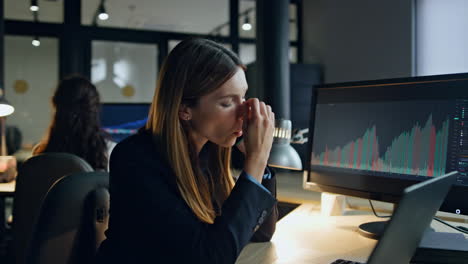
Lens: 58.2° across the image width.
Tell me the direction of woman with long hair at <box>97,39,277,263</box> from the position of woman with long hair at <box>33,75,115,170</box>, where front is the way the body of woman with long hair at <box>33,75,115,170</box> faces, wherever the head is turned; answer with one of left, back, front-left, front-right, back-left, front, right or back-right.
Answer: back

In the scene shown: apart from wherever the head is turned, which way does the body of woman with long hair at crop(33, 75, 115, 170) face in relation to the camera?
away from the camera

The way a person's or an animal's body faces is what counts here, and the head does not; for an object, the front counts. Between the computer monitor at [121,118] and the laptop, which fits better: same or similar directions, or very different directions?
very different directions

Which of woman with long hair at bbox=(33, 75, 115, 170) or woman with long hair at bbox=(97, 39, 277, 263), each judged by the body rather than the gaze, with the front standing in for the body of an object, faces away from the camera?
woman with long hair at bbox=(33, 75, 115, 170)

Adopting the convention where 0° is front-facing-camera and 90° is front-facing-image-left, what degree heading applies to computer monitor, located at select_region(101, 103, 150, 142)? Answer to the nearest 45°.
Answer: approximately 0°

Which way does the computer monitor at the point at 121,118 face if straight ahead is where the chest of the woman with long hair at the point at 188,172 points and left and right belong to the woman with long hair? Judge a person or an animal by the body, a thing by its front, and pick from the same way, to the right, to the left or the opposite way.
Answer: to the right

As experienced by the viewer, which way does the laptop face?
facing away from the viewer and to the left of the viewer

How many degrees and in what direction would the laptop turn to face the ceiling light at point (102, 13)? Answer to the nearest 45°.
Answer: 0° — it already faces it

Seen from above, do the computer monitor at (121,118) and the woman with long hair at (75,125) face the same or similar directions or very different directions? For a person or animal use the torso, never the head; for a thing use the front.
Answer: very different directions

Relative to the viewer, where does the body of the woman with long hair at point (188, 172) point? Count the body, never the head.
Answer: to the viewer's right
